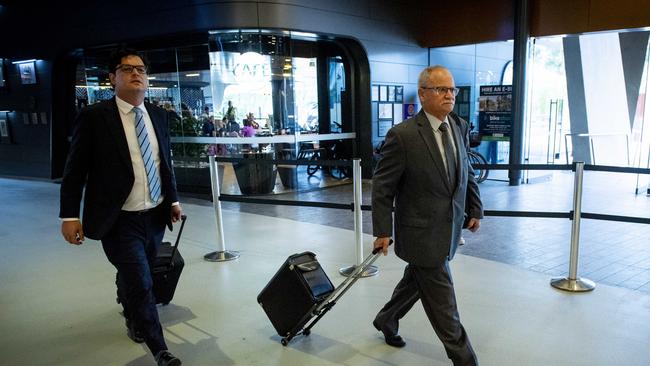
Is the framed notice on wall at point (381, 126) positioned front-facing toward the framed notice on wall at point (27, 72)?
no

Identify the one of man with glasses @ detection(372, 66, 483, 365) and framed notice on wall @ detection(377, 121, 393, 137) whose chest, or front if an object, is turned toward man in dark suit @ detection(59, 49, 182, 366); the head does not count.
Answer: the framed notice on wall

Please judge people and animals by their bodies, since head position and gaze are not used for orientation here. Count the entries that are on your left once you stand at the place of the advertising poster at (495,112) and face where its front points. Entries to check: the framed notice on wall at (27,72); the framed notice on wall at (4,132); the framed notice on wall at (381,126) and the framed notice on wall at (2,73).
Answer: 0

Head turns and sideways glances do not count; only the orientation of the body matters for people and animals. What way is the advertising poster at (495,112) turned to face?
toward the camera

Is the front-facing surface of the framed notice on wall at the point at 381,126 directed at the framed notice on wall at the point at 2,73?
no

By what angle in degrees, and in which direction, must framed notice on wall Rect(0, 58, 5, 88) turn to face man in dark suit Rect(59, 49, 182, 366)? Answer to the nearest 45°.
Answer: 0° — it already faces them

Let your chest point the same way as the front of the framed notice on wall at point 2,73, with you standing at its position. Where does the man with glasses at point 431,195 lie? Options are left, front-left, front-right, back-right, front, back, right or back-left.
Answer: front

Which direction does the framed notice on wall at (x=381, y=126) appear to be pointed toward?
toward the camera

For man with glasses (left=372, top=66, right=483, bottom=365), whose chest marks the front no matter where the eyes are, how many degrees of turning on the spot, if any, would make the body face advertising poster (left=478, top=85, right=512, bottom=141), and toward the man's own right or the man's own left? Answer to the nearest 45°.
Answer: approximately 135° to the man's own left

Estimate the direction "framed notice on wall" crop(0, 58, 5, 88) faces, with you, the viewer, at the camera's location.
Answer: facing the viewer

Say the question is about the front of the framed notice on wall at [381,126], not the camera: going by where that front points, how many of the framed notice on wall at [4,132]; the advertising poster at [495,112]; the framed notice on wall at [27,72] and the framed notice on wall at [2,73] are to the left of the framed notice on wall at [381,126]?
1

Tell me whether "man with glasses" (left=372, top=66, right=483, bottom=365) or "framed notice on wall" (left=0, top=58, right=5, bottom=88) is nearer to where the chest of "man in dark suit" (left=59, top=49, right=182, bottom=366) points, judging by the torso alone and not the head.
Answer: the man with glasses

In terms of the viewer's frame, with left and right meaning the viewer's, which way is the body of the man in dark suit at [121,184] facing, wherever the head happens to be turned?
facing the viewer and to the right of the viewer
